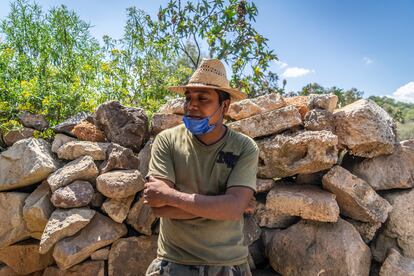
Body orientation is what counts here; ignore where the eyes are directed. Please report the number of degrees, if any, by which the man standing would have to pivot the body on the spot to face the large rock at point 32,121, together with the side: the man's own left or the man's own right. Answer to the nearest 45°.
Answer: approximately 135° to the man's own right

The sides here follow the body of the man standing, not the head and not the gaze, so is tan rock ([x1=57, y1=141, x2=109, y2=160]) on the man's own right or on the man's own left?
on the man's own right

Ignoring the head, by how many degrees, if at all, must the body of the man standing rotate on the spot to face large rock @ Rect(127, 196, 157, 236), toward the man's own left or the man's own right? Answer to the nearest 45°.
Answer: approximately 135° to the man's own right

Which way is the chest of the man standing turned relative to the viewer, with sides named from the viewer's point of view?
facing the viewer

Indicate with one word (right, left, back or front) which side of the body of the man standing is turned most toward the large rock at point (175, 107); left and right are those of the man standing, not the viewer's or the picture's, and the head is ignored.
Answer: back

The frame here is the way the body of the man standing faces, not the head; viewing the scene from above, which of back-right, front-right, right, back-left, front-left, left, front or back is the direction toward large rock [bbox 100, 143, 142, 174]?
back-right

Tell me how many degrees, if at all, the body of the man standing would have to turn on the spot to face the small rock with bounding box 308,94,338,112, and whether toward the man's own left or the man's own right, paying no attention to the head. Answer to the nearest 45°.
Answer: approximately 135° to the man's own left

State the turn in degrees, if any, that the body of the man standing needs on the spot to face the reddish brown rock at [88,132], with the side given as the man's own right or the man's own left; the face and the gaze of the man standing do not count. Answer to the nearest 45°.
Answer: approximately 135° to the man's own right
